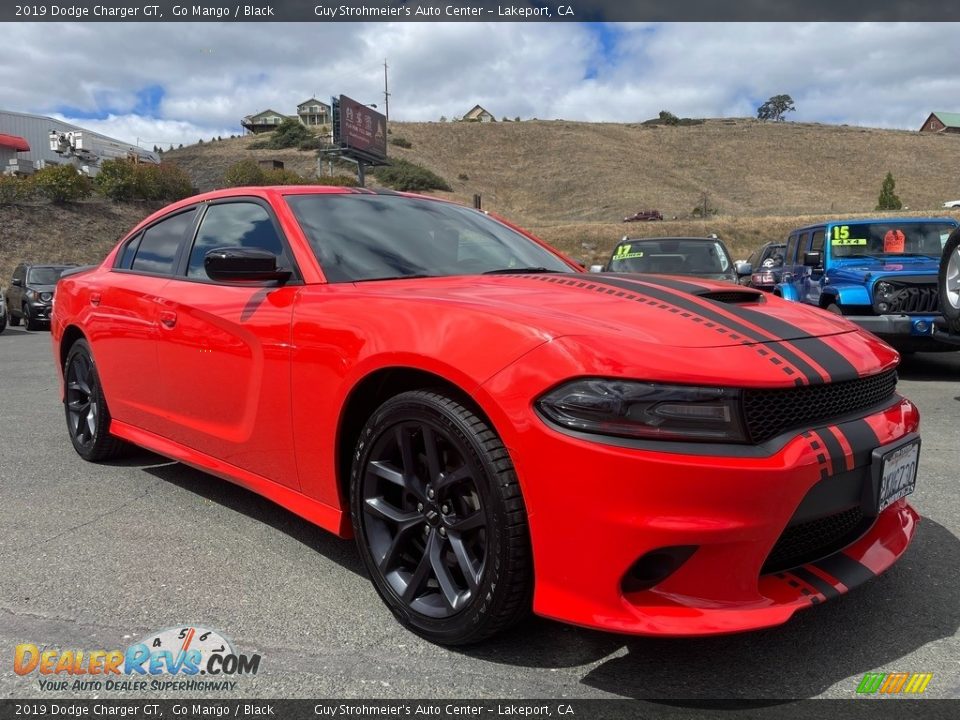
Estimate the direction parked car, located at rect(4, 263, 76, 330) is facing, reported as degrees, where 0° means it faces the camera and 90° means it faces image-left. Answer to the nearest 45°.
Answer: approximately 315°

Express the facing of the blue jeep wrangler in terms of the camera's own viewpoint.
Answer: facing the viewer and to the right of the viewer

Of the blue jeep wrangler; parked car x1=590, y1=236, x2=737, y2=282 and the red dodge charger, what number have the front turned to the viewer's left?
0

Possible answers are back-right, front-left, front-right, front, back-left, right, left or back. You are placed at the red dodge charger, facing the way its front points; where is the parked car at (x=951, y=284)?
left

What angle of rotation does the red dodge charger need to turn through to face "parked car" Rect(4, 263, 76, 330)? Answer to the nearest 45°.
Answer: approximately 180°

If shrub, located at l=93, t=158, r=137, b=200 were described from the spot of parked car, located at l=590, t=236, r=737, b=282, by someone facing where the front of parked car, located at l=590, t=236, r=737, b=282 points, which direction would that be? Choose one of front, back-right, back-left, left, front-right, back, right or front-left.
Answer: back-right

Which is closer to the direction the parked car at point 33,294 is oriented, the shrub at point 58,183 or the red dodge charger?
the red dodge charger

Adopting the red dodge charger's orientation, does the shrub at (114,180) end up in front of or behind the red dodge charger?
behind

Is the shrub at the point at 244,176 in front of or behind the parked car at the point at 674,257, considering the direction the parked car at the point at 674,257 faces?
behind

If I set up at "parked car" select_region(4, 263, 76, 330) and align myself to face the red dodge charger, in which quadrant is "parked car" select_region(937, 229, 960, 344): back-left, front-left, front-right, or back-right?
front-left

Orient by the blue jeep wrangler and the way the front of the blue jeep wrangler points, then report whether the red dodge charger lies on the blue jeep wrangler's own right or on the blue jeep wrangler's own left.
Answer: on the blue jeep wrangler's own right

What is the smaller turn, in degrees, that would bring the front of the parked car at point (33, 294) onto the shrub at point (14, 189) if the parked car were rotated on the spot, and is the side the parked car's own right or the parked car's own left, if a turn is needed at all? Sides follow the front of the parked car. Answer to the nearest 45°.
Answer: approximately 135° to the parked car's own left

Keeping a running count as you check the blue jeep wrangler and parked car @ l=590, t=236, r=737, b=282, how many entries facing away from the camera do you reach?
0

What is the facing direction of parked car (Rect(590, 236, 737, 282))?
toward the camera

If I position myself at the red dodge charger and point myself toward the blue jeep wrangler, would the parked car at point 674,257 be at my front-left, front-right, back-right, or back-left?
front-left
